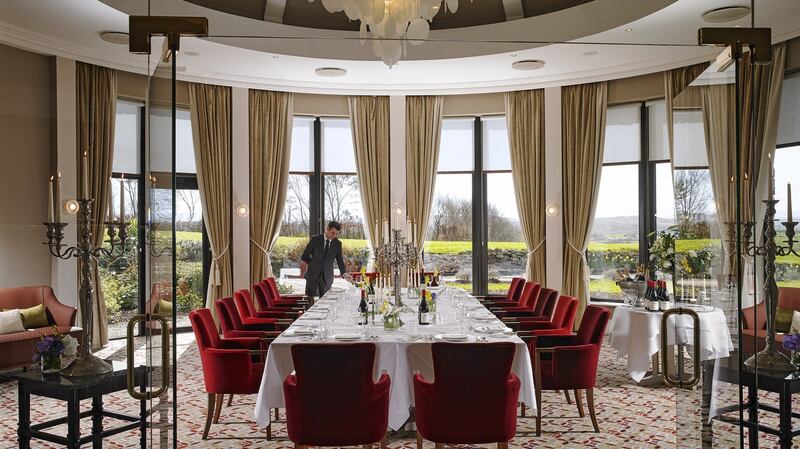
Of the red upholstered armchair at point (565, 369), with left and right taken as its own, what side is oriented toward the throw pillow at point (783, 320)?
back

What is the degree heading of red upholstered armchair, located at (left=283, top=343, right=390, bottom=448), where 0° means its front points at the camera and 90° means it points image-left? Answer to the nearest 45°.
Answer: approximately 180°

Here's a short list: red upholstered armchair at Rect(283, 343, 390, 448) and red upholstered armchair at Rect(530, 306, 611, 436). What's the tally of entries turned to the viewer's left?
1

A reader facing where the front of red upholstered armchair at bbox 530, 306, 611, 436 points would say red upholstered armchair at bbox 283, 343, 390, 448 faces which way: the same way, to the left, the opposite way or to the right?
to the right

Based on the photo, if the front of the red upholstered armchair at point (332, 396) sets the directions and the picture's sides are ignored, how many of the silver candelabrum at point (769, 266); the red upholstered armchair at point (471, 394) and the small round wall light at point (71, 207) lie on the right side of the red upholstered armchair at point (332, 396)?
2

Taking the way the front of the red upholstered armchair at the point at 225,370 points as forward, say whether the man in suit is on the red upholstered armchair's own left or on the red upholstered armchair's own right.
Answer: on the red upholstered armchair's own left

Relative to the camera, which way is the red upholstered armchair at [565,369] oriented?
to the viewer's left

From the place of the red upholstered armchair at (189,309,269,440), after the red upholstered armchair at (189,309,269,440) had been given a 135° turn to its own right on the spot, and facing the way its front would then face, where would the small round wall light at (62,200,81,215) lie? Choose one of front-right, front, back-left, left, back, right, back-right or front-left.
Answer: right

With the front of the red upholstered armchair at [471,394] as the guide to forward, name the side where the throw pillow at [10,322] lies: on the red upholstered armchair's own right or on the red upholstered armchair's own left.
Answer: on the red upholstered armchair's own left

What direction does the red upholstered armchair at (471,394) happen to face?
away from the camera

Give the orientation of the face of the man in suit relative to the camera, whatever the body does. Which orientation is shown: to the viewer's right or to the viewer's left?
to the viewer's right

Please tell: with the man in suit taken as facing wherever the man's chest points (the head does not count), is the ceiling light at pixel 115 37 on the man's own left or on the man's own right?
on the man's own right
